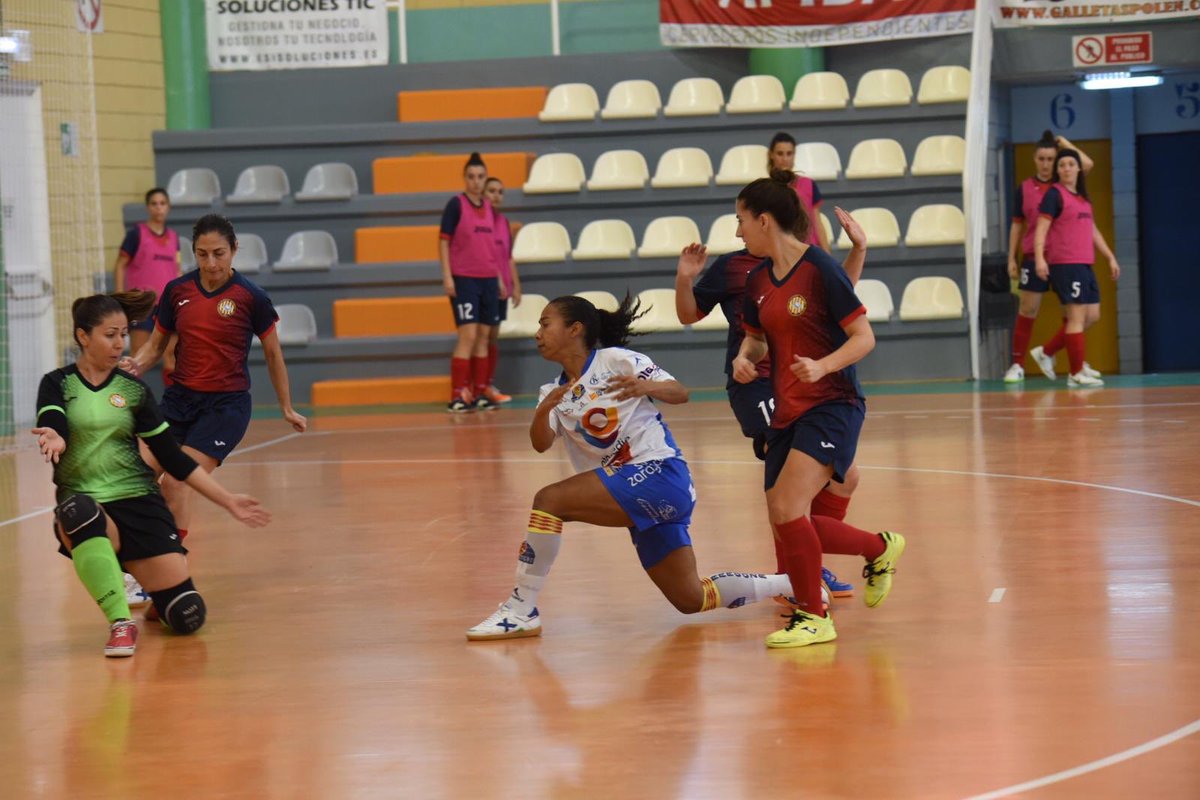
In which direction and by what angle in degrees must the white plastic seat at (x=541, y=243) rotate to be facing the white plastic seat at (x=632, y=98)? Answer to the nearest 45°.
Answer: approximately 135° to its left

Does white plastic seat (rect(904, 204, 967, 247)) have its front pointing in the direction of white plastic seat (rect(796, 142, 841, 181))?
no

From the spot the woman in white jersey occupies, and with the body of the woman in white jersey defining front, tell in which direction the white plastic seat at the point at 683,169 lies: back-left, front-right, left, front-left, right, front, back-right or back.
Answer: back-right

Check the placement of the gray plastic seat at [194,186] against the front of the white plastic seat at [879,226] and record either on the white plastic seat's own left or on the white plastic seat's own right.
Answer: on the white plastic seat's own right

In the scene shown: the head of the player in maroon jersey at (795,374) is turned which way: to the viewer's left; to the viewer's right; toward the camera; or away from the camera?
to the viewer's left

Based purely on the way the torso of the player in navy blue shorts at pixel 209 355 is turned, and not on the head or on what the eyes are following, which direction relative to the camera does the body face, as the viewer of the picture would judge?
toward the camera

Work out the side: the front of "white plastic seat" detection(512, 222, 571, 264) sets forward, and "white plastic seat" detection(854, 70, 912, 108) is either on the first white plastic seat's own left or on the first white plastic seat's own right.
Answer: on the first white plastic seat's own left

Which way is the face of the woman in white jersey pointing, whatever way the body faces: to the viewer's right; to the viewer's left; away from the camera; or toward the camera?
to the viewer's left

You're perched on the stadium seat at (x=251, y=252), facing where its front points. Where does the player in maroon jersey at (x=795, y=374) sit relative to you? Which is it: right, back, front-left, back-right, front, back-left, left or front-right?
front

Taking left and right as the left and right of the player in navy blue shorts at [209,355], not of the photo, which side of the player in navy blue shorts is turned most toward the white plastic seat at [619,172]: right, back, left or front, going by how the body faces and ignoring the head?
back

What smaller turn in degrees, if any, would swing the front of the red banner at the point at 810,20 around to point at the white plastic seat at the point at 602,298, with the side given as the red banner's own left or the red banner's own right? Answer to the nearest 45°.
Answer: approximately 45° to the red banner's own right

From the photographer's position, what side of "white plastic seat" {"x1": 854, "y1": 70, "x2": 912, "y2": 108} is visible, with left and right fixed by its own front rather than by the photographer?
front

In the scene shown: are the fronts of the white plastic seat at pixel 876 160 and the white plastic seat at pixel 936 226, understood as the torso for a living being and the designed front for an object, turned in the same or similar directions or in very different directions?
same or similar directions

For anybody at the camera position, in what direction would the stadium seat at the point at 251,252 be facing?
facing the viewer

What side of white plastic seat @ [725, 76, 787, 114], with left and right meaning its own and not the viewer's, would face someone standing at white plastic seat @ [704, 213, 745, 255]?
front

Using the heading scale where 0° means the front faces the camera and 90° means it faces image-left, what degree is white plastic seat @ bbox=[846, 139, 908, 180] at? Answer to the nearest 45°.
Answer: approximately 0°

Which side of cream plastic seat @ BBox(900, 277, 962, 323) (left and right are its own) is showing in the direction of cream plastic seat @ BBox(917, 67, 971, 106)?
back
